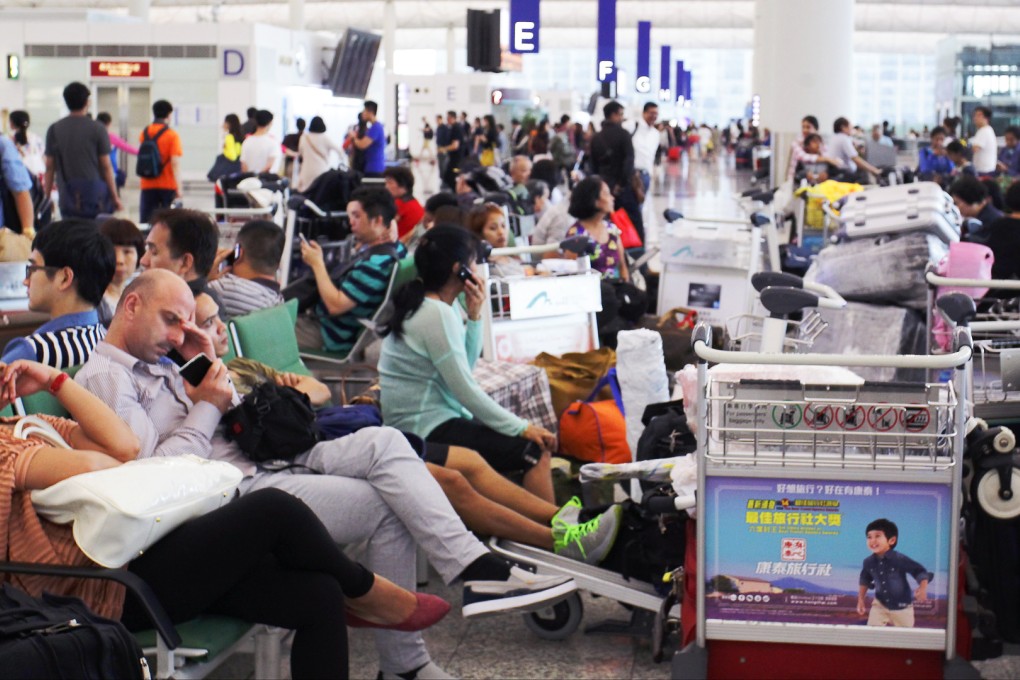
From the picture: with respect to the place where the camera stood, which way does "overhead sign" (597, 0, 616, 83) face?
facing the viewer

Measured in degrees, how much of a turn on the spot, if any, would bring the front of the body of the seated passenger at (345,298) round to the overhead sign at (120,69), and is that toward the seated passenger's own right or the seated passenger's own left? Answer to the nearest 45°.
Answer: approximately 90° to the seated passenger's own right

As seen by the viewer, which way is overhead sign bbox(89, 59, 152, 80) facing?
toward the camera

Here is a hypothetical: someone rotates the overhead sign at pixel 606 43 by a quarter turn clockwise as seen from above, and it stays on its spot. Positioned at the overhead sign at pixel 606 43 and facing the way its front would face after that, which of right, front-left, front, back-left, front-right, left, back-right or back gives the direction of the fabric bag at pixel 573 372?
left

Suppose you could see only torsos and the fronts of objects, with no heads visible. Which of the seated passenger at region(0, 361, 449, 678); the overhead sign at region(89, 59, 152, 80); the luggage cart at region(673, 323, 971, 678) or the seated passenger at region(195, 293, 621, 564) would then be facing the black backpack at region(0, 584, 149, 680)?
the overhead sign

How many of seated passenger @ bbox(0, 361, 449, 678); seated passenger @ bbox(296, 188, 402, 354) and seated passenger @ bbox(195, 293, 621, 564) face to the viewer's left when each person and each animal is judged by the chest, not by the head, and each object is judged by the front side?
1

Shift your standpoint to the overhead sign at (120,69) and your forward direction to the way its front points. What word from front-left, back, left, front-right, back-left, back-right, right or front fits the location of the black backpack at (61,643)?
front

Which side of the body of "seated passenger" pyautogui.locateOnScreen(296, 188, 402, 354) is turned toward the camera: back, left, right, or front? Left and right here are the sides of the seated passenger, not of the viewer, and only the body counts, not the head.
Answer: left

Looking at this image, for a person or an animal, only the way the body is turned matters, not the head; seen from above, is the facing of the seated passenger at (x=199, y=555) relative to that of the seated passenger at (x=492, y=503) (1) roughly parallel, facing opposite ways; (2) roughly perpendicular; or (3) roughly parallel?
roughly parallel

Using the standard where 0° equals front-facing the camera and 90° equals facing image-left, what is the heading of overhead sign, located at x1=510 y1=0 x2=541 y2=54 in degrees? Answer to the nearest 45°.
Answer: approximately 0°

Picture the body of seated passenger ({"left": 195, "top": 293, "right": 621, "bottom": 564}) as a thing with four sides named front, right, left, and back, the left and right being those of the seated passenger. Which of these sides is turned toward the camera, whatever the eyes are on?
right

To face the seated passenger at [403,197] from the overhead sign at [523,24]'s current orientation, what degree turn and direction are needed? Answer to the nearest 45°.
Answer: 0° — it already faces them

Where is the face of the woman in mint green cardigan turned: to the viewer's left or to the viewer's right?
to the viewer's right

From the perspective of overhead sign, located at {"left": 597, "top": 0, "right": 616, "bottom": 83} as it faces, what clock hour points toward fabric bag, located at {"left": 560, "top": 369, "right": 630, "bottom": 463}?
The fabric bag is roughly at 12 o'clock from the overhead sign.

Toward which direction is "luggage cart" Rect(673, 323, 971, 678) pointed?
away from the camera

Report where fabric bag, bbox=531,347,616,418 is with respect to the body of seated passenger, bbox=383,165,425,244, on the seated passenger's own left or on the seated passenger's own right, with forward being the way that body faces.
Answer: on the seated passenger's own left

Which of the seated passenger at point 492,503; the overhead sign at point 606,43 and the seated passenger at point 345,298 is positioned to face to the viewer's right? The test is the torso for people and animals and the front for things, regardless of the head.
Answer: the seated passenger at point 492,503

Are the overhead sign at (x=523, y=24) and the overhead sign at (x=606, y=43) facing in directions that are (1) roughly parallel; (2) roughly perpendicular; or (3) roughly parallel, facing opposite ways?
roughly parallel

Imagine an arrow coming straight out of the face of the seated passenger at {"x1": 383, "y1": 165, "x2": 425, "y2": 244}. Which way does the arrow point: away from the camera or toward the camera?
toward the camera
